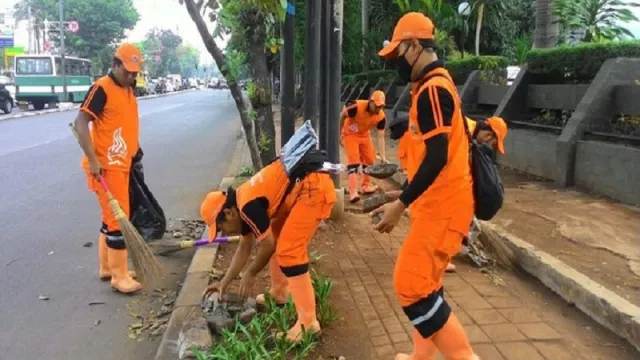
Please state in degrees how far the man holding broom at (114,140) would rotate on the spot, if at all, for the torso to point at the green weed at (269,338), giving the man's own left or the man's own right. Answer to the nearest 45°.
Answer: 0° — they already face it

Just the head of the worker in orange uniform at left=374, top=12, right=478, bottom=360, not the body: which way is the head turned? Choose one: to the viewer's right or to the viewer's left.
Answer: to the viewer's left

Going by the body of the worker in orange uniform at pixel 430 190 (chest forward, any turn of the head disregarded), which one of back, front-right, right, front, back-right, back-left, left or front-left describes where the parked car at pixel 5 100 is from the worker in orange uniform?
front-right

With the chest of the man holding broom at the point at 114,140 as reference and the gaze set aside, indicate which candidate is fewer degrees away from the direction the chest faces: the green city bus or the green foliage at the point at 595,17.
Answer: the green foliage

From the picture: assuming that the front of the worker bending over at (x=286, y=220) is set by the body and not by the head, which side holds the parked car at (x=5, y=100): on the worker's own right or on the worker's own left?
on the worker's own right

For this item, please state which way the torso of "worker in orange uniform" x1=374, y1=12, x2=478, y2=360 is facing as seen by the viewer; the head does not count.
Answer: to the viewer's left

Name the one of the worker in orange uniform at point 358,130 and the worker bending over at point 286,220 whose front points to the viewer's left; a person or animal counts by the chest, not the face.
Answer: the worker bending over

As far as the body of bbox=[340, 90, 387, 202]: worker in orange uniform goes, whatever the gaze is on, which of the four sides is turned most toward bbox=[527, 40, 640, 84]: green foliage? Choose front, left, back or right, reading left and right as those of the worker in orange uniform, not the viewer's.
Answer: left

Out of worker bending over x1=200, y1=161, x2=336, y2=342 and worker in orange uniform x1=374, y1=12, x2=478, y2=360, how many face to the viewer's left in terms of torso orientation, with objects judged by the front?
2

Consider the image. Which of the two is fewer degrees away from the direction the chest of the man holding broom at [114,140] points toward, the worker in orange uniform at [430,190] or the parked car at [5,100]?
the worker in orange uniform

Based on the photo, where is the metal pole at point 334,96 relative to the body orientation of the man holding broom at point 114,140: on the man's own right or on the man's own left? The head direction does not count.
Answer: on the man's own left

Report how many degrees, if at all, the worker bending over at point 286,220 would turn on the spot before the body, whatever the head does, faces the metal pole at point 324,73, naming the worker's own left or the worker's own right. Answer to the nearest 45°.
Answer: approximately 90° to the worker's own right

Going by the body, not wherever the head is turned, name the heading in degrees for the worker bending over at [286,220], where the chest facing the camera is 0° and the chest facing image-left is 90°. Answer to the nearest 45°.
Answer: approximately 90°

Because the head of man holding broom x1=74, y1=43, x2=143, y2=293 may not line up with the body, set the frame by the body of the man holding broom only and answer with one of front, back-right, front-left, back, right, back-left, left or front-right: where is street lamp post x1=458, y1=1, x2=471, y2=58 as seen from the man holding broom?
left

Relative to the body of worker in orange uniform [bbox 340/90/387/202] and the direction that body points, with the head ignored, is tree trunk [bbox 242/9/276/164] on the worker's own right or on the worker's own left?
on the worker's own right

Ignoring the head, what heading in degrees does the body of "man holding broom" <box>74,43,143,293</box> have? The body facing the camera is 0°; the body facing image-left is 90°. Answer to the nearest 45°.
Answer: approximately 315°
